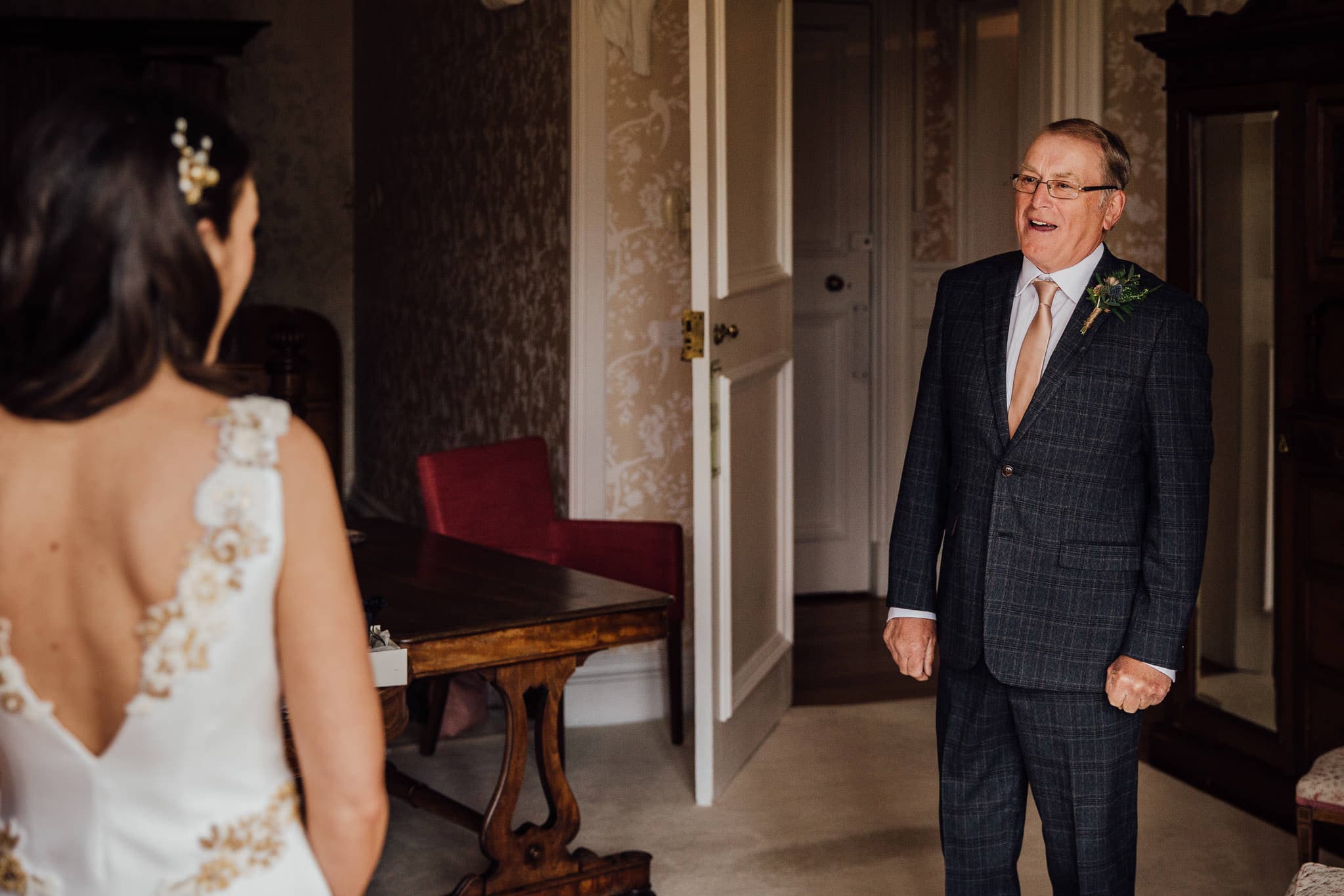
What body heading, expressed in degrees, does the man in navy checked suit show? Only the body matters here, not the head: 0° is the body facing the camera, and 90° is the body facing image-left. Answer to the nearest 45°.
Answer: approximately 45°

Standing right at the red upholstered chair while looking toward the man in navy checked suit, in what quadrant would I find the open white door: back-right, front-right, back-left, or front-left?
front-left

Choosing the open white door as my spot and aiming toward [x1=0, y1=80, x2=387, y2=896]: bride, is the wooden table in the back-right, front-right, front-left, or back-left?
front-right

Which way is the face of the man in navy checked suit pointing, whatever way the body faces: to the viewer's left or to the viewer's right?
to the viewer's left

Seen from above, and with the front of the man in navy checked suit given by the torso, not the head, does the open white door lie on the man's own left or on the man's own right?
on the man's own right

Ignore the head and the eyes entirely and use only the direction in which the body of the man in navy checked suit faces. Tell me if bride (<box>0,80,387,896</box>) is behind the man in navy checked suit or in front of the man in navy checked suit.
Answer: in front

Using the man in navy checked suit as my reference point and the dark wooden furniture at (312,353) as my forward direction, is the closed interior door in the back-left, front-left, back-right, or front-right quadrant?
front-right

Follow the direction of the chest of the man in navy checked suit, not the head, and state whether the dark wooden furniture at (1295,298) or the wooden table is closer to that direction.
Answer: the wooden table

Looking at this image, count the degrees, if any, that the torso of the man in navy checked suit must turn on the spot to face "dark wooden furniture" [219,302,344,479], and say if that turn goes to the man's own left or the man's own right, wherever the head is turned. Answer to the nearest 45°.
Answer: approximately 90° to the man's own right

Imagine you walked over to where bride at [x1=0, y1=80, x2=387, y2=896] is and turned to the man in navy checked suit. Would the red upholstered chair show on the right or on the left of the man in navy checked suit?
left

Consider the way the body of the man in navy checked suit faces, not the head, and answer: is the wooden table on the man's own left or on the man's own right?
on the man's own right

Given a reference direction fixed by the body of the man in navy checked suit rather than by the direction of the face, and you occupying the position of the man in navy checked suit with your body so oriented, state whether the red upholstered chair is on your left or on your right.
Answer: on your right

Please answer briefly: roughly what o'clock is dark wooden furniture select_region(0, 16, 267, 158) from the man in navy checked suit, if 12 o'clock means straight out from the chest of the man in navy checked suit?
The dark wooden furniture is roughly at 3 o'clock from the man in navy checked suit.

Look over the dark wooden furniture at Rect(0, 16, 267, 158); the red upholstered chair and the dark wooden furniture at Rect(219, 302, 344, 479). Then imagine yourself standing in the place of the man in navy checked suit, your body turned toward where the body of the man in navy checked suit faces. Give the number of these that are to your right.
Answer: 3

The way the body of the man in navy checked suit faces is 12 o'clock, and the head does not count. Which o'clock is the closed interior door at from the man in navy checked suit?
The closed interior door is roughly at 4 o'clock from the man in navy checked suit.

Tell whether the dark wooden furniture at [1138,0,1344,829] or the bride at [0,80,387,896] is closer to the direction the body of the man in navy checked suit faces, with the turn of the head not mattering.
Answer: the bride
